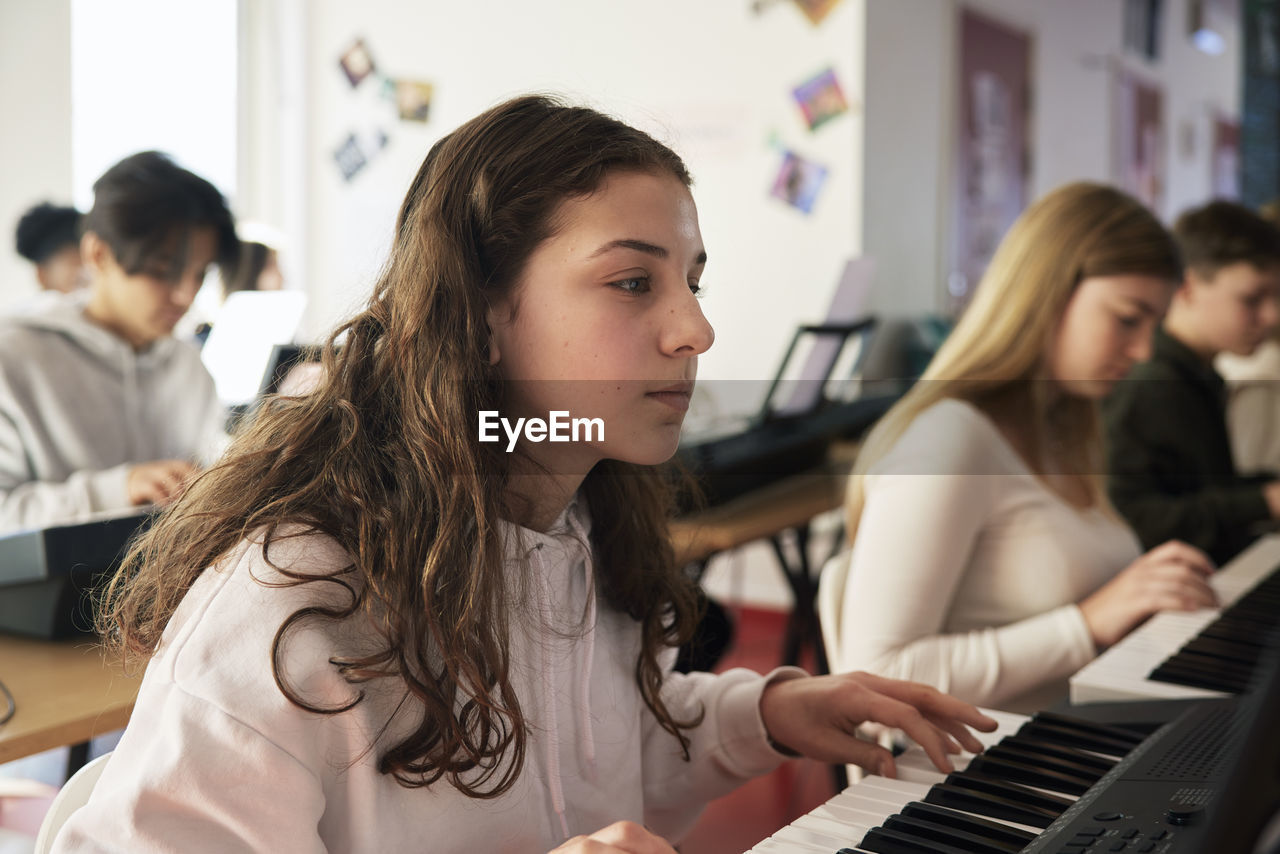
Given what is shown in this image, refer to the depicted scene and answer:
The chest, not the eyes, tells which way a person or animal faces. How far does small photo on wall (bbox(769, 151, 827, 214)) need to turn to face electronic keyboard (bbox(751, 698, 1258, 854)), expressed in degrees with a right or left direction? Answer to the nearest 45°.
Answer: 0° — it already faces it

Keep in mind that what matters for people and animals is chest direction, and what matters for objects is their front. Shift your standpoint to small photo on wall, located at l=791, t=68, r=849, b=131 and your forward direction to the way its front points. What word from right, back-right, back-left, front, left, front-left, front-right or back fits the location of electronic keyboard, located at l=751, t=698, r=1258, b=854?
front

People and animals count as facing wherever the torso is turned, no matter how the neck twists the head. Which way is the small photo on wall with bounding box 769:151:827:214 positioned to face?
toward the camera

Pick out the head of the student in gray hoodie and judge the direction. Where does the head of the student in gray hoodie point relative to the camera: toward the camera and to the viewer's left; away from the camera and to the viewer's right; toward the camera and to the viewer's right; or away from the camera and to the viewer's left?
toward the camera and to the viewer's right

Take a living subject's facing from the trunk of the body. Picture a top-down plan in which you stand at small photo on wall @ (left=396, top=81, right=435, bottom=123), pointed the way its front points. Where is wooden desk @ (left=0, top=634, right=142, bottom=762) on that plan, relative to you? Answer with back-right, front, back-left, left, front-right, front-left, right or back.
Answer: front

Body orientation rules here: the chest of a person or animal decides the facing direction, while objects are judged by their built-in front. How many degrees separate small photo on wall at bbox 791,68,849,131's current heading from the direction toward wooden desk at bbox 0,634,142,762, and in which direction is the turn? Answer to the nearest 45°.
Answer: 0° — it already faces it

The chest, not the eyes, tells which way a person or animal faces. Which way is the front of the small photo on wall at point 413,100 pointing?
toward the camera

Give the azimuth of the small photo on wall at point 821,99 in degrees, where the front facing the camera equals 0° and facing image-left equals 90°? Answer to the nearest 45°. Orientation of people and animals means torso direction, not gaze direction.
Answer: approximately 0°

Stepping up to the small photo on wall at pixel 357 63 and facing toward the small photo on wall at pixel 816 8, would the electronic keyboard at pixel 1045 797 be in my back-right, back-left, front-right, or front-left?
front-right
